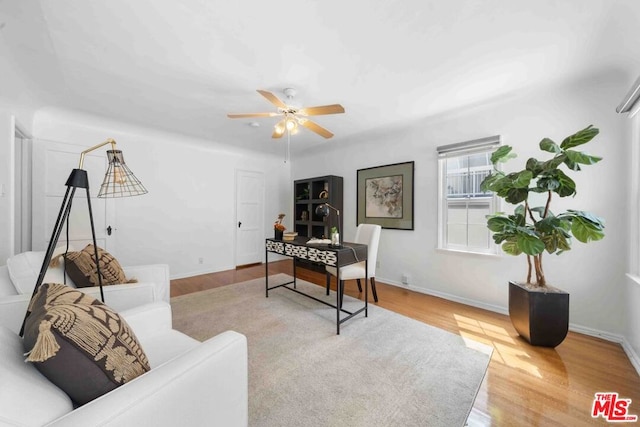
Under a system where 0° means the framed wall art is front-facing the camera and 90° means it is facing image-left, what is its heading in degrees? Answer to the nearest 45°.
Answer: approximately 45°

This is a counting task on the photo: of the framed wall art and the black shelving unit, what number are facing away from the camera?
0

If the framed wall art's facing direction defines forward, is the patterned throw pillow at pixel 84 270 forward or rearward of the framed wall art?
forward

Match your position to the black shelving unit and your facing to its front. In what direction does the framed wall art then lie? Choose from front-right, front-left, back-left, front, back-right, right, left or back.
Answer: left

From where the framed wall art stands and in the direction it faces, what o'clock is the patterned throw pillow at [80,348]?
The patterned throw pillow is roughly at 11 o'clock from the framed wall art.

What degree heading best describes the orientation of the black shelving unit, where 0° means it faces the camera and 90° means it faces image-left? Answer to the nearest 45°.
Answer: approximately 45°

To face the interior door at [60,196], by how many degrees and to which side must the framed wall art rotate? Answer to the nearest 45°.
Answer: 0° — it already faces it

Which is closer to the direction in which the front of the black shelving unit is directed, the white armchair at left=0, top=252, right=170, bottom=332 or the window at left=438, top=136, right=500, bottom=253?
the white armchair

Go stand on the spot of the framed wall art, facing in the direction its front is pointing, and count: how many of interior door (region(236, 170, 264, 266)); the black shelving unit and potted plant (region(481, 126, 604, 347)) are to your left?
1

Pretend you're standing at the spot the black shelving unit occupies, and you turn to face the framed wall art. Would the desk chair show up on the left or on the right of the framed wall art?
right

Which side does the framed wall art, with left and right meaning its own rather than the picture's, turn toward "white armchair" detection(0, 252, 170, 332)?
front

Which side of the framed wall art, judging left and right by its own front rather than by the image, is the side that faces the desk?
front
